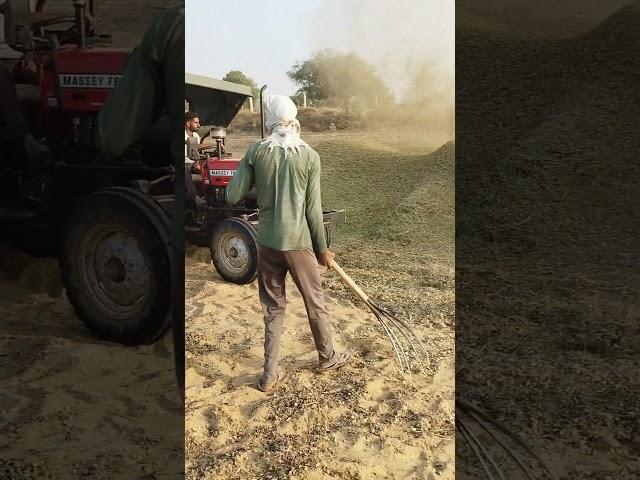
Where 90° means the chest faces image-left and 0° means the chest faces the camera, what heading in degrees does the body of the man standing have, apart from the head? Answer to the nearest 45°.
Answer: approximately 180°
